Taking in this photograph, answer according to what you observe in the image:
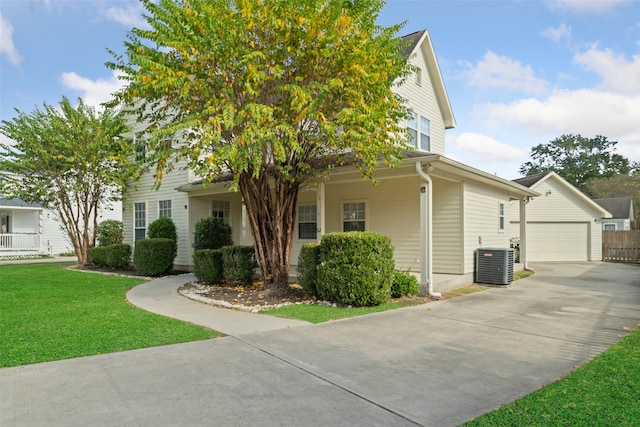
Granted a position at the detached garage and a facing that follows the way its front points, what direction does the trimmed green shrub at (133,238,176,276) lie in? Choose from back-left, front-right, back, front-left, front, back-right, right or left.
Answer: front-right

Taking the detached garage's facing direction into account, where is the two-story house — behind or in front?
in front

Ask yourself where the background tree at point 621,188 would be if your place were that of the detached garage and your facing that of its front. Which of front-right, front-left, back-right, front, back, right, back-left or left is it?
back

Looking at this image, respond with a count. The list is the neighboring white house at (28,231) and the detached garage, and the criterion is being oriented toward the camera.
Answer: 2

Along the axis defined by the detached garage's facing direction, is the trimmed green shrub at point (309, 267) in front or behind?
in front

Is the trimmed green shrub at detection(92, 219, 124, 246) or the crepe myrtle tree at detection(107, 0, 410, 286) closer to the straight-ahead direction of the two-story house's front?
the crepe myrtle tree

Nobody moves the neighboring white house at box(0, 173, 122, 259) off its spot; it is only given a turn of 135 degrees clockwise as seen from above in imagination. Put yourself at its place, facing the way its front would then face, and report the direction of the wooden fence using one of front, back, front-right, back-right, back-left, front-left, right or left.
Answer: back

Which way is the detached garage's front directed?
toward the camera

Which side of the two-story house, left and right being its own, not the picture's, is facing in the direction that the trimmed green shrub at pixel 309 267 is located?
front

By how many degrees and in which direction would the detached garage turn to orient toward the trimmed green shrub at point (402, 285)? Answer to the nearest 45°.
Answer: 0° — it already faces it

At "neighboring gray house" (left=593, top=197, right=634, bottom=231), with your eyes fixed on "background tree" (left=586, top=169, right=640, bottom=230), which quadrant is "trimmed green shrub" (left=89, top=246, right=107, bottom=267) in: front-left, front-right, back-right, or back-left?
back-left

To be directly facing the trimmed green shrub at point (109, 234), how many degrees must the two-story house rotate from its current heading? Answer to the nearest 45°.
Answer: approximately 90° to its right
